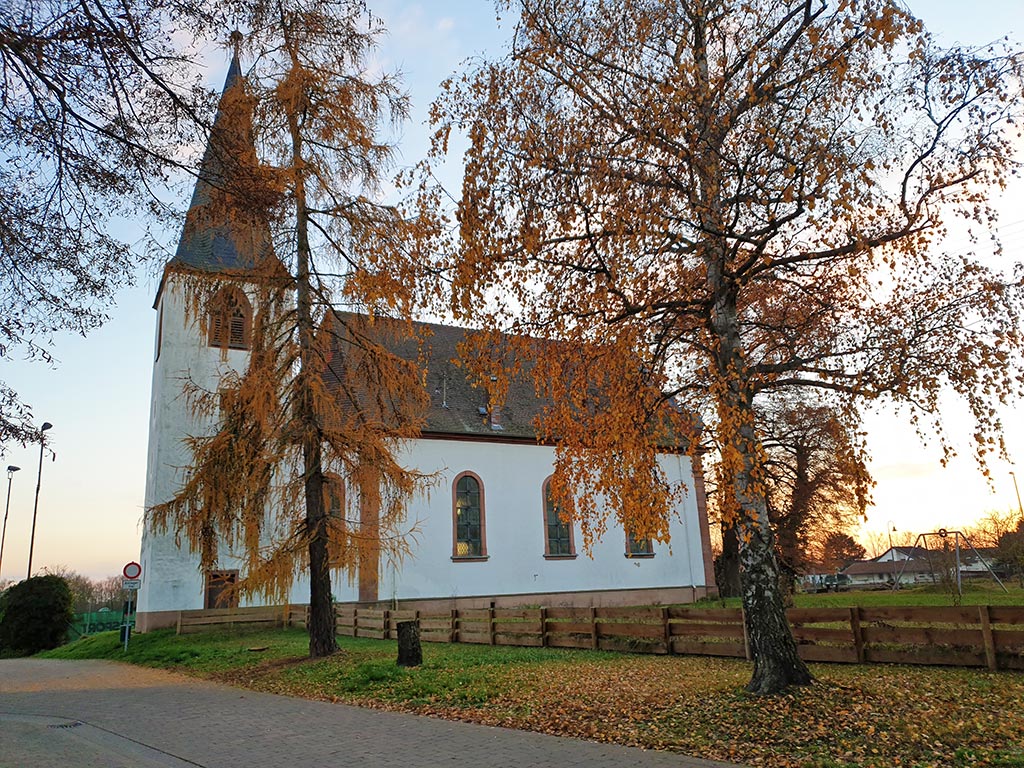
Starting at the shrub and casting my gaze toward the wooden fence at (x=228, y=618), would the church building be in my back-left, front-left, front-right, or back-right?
front-left

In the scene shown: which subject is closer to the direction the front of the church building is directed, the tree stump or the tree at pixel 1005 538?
the tree stump

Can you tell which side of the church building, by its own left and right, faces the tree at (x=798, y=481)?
back

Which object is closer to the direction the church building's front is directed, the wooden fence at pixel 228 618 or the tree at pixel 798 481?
the wooden fence

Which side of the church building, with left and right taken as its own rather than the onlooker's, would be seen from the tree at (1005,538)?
back

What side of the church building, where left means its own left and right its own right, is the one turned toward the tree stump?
left

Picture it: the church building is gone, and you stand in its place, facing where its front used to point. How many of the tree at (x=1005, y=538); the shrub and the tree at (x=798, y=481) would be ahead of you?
1

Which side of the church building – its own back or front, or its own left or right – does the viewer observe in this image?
left

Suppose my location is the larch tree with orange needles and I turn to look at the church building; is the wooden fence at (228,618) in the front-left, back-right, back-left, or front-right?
front-left
